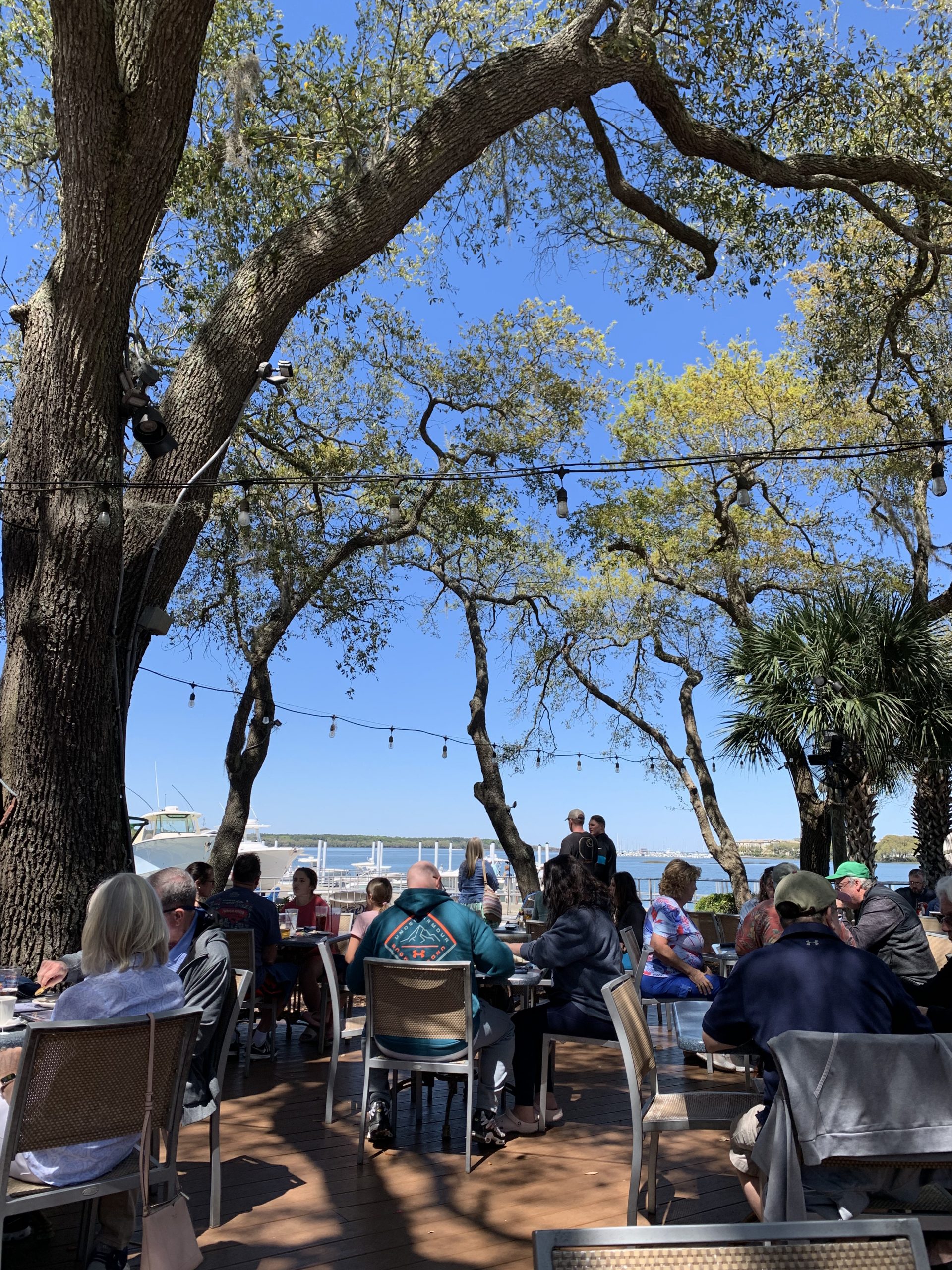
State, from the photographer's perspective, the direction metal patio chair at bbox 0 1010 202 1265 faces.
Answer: facing away from the viewer and to the left of the viewer

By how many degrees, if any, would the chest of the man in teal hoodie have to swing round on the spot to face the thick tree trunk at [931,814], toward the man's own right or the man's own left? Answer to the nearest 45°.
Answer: approximately 45° to the man's own right

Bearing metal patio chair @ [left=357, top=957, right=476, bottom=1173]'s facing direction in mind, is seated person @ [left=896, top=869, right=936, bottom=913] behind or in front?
in front

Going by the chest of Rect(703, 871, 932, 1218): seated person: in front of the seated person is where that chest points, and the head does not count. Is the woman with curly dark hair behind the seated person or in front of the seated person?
in front

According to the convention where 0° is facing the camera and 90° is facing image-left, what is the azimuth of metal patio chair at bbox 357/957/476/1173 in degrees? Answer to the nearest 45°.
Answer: approximately 180°

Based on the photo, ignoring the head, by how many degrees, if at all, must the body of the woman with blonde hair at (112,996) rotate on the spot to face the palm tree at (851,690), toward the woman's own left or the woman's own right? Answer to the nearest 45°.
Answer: approximately 90° to the woman's own right

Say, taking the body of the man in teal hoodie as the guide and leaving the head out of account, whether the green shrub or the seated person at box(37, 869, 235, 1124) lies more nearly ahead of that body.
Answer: the green shrub

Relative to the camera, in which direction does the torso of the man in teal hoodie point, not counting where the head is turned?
away from the camera

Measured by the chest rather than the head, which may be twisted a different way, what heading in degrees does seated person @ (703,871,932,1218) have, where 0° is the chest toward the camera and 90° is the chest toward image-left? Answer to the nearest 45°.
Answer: approximately 180°

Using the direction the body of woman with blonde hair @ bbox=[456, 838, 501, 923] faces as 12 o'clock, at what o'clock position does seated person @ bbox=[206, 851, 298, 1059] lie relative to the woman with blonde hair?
The seated person is roughly at 7 o'clock from the woman with blonde hair.

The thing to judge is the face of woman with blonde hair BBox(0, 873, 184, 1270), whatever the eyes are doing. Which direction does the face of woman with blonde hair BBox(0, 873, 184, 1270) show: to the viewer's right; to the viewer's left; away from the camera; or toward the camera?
away from the camera

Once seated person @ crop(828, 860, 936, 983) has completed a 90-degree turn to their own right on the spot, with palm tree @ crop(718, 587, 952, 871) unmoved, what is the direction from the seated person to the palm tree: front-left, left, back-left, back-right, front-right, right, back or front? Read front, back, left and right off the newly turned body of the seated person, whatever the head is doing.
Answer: front

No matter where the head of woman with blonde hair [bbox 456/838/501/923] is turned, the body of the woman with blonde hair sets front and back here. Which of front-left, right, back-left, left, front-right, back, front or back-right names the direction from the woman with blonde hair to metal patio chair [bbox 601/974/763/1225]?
back

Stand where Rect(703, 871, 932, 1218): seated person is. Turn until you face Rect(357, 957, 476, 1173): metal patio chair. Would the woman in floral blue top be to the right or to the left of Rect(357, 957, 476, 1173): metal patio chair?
right

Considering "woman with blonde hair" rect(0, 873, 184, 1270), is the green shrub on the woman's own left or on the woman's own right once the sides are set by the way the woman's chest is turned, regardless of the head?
on the woman's own right
